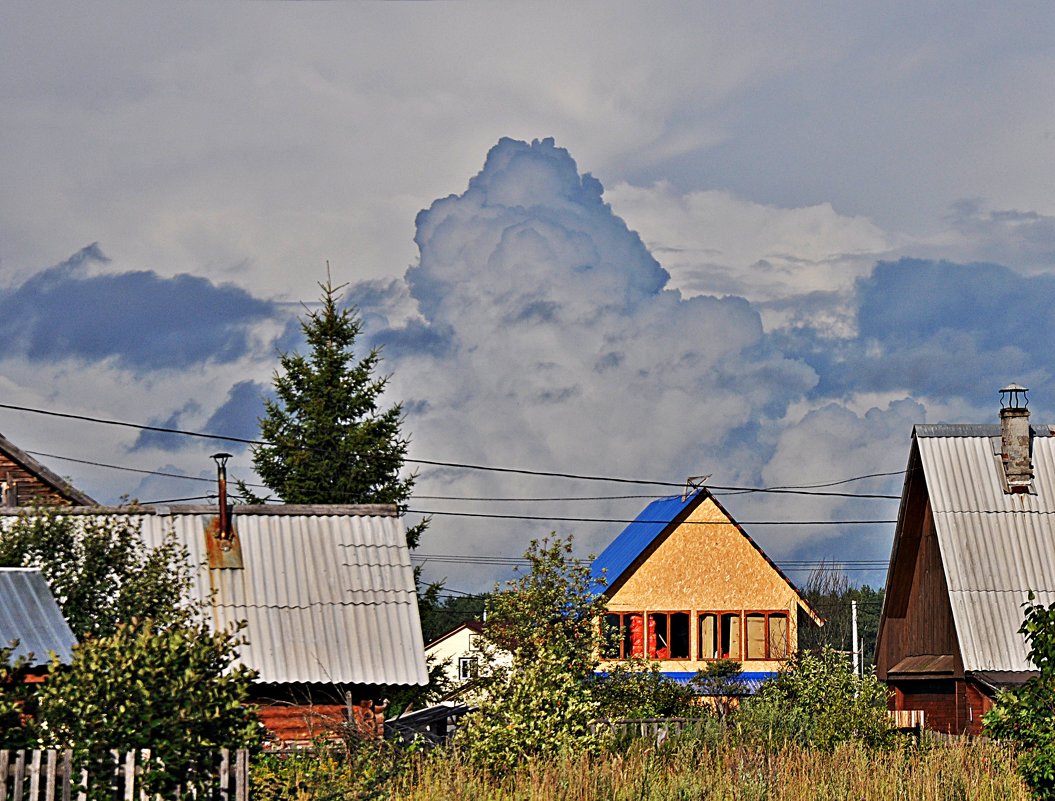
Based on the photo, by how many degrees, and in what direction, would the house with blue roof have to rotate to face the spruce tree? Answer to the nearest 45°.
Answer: approximately 45° to its right

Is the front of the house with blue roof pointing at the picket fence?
yes

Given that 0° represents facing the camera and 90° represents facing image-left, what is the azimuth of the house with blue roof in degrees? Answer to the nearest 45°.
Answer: approximately 0°
